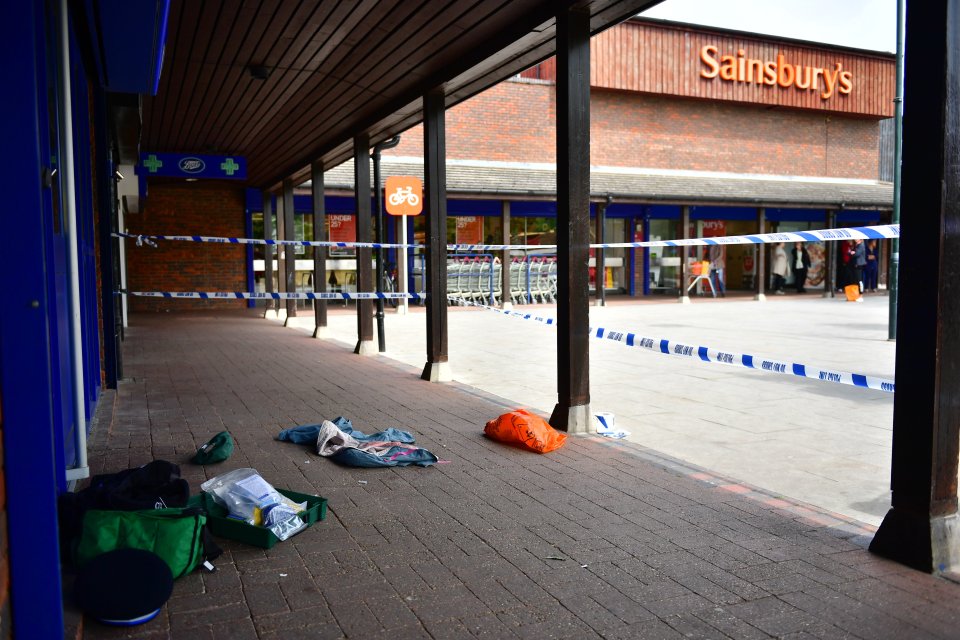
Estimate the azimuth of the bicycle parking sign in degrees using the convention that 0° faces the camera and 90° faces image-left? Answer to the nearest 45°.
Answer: approximately 0°

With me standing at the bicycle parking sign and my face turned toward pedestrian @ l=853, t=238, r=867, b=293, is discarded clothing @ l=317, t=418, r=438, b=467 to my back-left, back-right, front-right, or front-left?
back-right

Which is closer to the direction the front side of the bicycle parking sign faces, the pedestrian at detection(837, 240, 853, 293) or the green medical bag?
the green medical bag

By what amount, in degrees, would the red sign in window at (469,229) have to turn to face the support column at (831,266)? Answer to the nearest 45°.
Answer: approximately 90° to its left

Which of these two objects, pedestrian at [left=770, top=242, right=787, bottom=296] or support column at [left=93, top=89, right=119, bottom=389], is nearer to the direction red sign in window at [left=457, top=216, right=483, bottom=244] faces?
the support column
